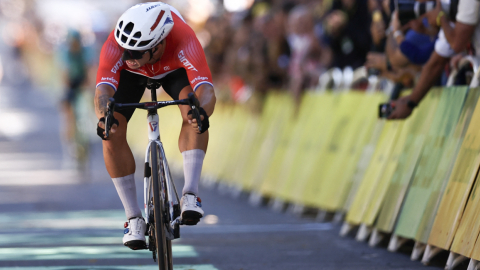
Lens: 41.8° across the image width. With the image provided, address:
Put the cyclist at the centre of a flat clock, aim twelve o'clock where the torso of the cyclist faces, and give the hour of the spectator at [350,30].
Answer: The spectator is roughly at 7 o'clock from the cyclist.

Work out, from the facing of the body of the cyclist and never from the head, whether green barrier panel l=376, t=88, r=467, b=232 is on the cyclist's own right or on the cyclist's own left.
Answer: on the cyclist's own left

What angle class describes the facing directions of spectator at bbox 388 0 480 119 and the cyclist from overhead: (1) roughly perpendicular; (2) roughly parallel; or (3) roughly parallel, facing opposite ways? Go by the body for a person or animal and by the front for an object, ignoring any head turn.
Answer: roughly perpendicular

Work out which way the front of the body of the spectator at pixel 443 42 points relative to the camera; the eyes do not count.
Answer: to the viewer's left

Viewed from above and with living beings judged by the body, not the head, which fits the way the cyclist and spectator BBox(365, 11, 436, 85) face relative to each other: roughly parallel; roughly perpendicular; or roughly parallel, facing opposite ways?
roughly perpendicular

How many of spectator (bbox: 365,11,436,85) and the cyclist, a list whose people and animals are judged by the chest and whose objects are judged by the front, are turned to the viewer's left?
1

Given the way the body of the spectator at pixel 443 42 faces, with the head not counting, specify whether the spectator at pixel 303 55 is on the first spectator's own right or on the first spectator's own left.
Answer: on the first spectator's own right

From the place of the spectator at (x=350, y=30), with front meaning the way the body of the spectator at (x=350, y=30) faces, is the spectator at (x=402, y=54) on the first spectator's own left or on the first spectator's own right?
on the first spectator's own left

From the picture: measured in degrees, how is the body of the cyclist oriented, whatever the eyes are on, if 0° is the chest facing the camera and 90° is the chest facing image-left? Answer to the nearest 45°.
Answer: approximately 0°

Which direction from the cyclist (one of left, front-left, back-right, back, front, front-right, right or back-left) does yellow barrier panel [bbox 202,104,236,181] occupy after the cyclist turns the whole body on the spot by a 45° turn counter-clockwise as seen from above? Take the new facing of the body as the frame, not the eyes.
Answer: back-left

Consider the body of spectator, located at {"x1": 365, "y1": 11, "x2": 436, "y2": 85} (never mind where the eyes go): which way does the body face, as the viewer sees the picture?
to the viewer's left
